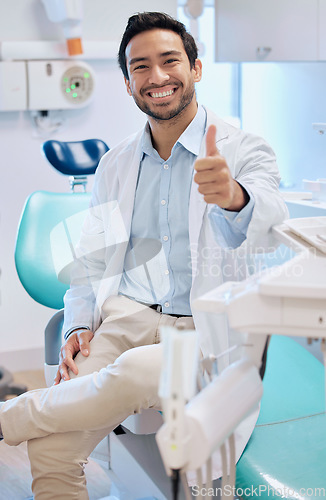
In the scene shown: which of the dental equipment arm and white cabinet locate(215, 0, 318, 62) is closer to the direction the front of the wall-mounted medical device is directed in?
the dental equipment arm

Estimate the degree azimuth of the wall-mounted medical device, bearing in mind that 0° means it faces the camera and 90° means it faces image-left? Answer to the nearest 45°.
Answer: approximately 0°

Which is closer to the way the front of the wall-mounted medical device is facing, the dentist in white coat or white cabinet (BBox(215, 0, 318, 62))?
the dentist in white coat

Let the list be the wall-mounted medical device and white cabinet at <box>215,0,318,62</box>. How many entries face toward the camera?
2

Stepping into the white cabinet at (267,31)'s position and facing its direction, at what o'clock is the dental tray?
The dental tray is roughly at 12 o'clock from the white cabinet.

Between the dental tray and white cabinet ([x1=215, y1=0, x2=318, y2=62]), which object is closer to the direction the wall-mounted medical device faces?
the dental tray

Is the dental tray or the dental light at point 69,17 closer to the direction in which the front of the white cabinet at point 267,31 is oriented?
the dental tray

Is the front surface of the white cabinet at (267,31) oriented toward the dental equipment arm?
yes
